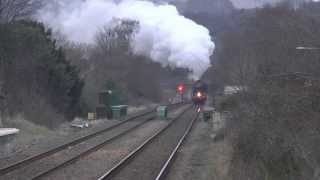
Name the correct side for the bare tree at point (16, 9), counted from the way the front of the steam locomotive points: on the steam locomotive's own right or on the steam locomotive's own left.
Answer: on the steam locomotive's own right

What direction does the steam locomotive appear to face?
toward the camera

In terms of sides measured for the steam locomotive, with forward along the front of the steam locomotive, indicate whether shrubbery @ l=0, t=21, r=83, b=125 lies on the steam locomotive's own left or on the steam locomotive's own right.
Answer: on the steam locomotive's own right
